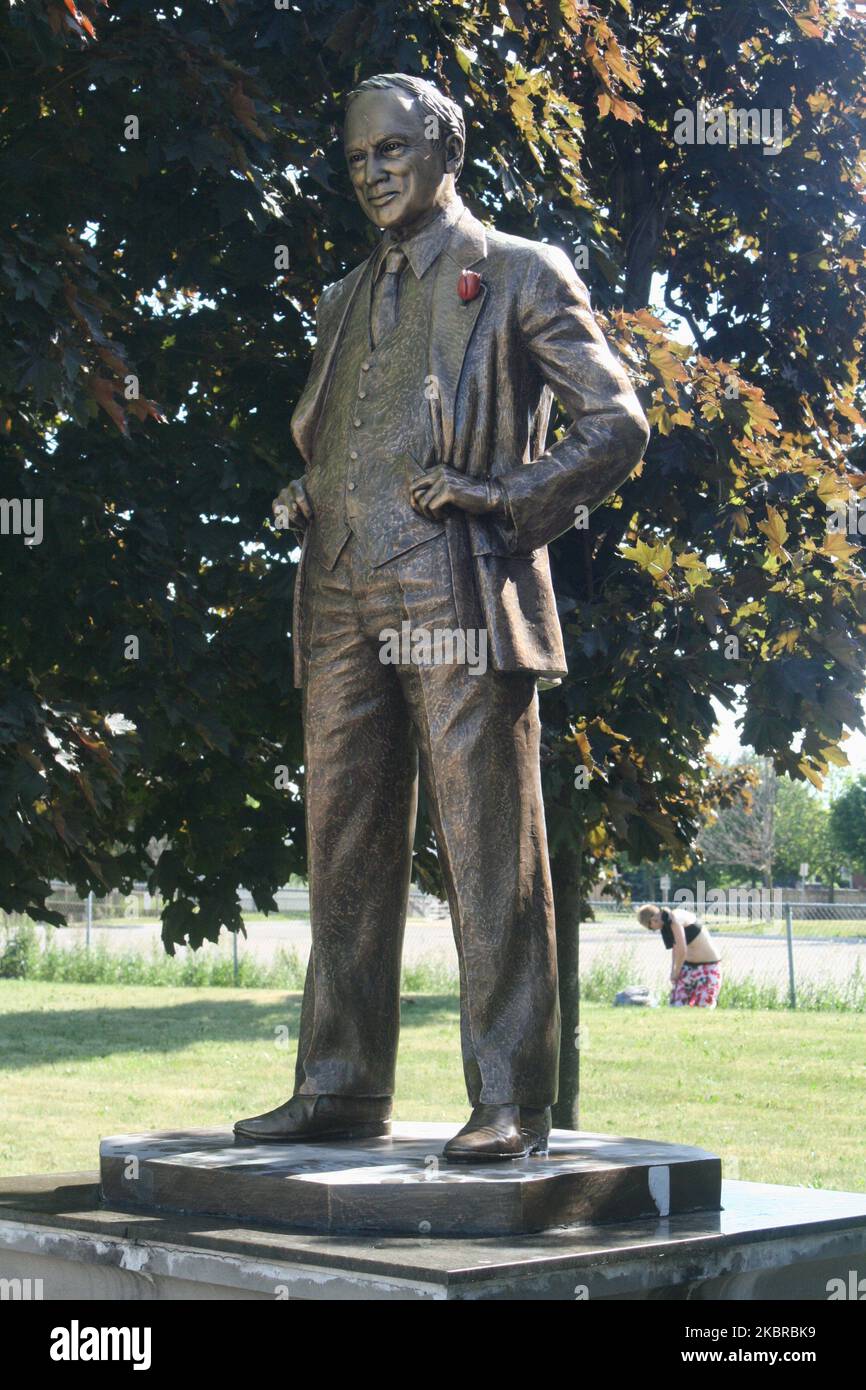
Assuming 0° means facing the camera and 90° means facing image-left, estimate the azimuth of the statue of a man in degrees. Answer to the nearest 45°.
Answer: approximately 45°

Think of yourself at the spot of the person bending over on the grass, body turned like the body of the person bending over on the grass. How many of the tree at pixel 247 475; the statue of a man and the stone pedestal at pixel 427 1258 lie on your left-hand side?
3

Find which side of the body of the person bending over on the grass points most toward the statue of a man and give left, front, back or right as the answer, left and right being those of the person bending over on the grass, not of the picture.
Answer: left

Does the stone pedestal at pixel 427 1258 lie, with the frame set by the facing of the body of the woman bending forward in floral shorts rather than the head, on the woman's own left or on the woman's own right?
on the woman's own left

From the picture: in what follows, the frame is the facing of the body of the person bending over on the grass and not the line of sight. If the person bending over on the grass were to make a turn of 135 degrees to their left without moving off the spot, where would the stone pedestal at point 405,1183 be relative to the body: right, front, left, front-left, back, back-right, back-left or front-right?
front-right

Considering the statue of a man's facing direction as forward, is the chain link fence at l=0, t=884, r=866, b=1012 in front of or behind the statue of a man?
behind

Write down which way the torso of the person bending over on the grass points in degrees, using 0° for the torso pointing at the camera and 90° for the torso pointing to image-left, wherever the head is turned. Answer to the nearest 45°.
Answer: approximately 90°
